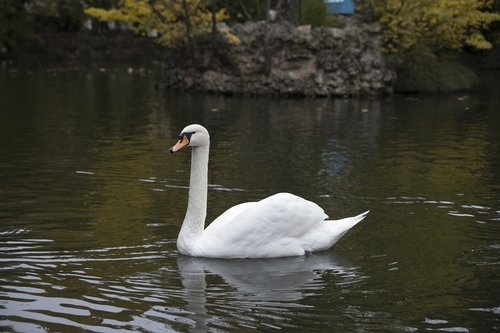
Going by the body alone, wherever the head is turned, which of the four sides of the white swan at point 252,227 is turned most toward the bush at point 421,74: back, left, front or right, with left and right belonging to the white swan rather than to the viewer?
right

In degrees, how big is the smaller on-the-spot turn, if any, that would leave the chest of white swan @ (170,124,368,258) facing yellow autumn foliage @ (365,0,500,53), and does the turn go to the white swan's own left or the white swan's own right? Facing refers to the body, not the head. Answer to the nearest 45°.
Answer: approximately 90° to the white swan's own right

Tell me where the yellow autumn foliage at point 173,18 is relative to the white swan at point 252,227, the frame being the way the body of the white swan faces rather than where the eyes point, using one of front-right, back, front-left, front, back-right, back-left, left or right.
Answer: right

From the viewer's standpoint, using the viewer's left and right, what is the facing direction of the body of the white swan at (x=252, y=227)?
facing to the left of the viewer

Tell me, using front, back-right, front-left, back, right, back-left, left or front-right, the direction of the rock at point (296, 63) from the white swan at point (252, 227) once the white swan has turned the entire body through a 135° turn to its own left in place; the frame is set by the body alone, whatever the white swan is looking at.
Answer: back-left
